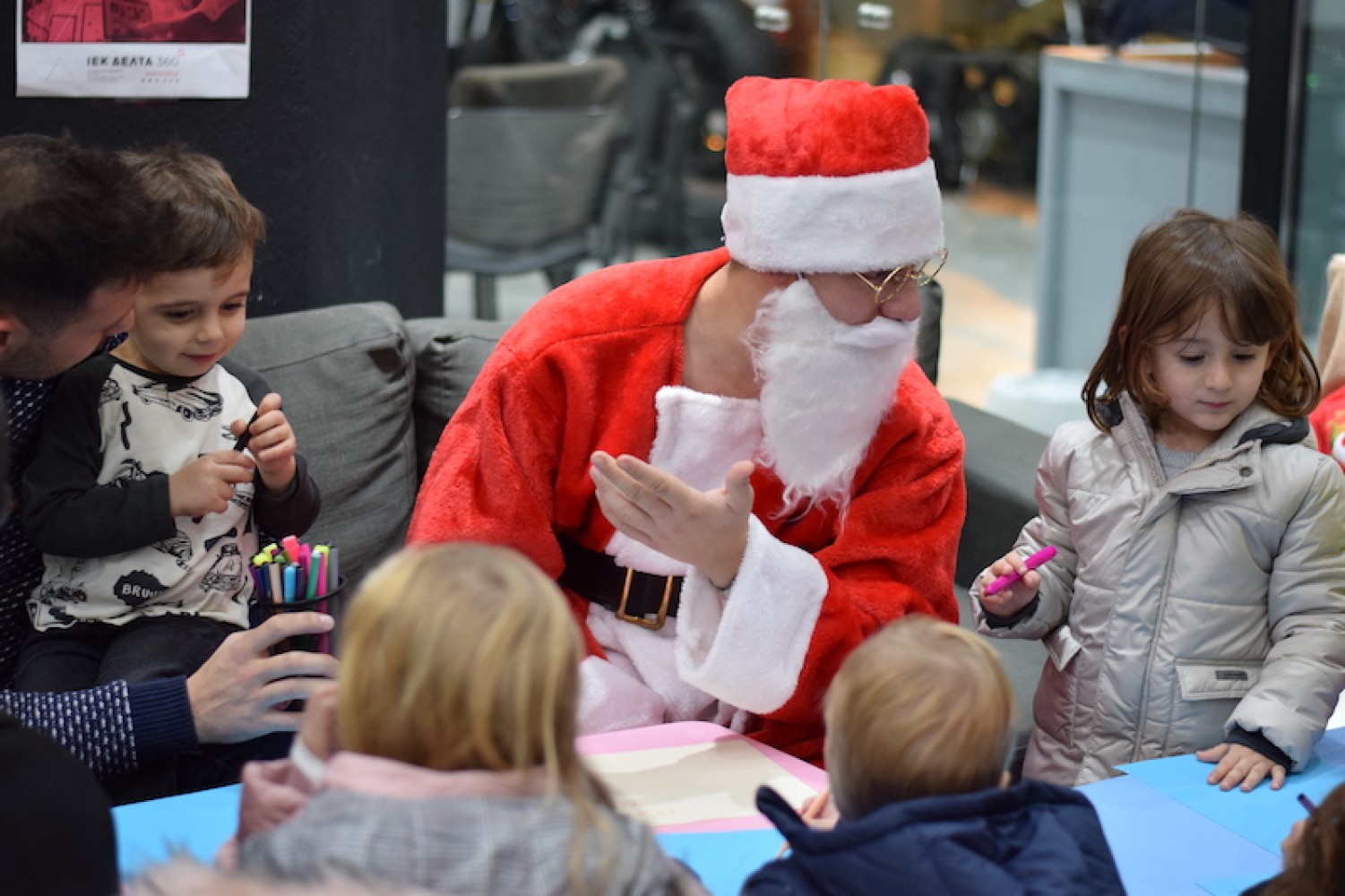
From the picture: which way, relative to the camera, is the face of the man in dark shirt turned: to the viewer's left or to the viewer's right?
to the viewer's right

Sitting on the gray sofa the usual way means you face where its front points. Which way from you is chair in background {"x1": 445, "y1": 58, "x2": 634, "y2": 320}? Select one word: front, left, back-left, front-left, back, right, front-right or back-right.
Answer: back

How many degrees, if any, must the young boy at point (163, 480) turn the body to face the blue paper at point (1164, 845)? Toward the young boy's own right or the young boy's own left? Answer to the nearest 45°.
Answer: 0° — they already face it

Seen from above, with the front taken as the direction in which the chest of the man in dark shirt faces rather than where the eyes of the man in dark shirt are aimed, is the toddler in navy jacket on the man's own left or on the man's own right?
on the man's own right

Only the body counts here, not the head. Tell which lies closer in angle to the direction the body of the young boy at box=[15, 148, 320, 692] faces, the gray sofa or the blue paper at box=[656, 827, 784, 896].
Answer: the blue paper

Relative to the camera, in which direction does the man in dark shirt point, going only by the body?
to the viewer's right

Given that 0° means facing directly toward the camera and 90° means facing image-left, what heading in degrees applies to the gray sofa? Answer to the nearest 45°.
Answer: approximately 0°

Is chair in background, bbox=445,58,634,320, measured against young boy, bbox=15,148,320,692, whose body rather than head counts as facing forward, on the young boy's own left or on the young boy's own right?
on the young boy's own left
